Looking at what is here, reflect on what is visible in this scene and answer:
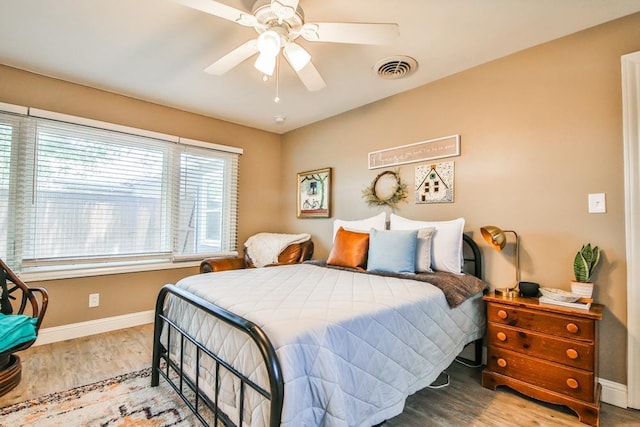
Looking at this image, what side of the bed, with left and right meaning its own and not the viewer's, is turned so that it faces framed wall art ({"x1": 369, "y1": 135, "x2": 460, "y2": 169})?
back

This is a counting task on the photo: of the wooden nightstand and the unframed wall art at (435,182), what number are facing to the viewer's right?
0

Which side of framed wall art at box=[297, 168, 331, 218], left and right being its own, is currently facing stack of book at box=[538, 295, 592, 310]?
left

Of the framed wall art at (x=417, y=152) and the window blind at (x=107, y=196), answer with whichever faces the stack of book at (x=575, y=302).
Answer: the window blind

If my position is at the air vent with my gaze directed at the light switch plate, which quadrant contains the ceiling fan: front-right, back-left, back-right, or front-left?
back-right

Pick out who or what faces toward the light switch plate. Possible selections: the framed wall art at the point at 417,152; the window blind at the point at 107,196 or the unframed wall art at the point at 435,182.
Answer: the window blind

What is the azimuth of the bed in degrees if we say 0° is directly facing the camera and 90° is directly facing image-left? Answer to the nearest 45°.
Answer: approximately 45°

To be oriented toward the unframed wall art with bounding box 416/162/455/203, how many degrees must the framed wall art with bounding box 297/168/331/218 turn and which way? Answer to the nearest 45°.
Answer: approximately 90° to its left

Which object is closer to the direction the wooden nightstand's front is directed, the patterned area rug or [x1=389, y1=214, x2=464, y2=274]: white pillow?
the patterned area rug

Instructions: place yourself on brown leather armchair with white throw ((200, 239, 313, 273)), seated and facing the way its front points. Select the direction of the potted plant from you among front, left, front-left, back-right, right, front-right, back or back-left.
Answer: left

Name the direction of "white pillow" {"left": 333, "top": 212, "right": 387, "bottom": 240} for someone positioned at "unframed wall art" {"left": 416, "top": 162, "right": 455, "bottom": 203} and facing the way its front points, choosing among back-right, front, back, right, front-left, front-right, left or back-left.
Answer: front-right

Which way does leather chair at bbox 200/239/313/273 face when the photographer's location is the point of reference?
facing the viewer and to the left of the viewer

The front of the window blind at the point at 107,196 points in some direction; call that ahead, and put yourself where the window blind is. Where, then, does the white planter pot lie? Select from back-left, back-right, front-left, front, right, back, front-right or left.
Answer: front

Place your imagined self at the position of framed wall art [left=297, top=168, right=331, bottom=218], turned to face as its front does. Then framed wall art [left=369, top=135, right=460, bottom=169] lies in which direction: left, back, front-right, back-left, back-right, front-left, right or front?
left
